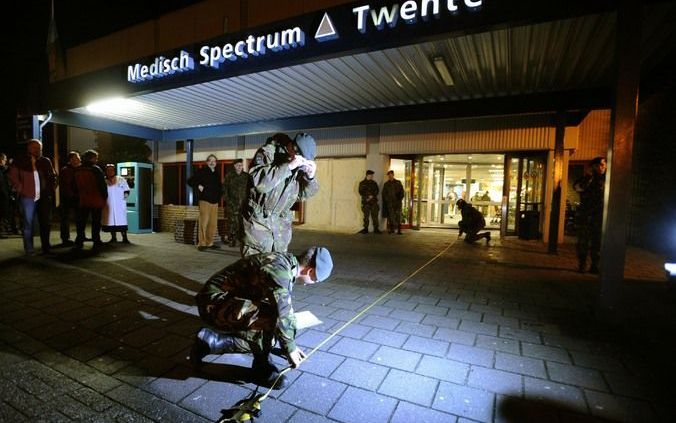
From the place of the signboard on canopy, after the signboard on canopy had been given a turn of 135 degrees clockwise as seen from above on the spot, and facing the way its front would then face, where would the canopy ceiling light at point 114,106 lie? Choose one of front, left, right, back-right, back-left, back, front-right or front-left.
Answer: front-left

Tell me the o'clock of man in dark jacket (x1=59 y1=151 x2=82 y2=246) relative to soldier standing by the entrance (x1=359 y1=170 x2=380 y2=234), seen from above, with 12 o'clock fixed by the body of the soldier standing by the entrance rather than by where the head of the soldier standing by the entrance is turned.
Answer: The man in dark jacket is roughly at 2 o'clock from the soldier standing by the entrance.

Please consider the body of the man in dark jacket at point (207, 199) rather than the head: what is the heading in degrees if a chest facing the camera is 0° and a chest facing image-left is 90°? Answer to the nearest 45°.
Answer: approximately 315°

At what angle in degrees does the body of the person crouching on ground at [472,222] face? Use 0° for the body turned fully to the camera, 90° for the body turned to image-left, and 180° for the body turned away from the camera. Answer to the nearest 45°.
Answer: approximately 90°

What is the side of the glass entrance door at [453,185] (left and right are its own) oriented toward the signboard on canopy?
front

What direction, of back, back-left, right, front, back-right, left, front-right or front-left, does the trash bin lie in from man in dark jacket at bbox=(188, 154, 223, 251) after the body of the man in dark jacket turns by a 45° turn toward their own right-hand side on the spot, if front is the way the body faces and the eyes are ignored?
left

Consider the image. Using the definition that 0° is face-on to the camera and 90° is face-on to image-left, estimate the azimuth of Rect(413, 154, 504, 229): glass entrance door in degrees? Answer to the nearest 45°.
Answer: approximately 0°

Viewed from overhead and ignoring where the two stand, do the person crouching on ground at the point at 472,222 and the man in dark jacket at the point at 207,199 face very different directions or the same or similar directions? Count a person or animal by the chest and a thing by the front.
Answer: very different directions

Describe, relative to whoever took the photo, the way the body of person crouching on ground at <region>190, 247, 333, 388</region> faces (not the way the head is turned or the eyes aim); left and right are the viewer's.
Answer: facing to the right of the viewer

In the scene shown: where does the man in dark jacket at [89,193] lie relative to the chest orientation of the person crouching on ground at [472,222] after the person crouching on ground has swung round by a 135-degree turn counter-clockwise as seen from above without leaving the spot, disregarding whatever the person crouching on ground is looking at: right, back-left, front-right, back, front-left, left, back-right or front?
right

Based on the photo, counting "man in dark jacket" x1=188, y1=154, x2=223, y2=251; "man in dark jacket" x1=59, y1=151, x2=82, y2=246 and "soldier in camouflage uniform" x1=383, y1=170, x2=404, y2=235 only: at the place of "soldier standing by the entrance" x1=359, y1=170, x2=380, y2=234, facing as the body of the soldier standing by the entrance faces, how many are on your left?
1

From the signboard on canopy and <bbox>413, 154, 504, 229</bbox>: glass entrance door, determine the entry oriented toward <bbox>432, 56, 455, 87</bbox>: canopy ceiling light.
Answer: the glass entrance door
